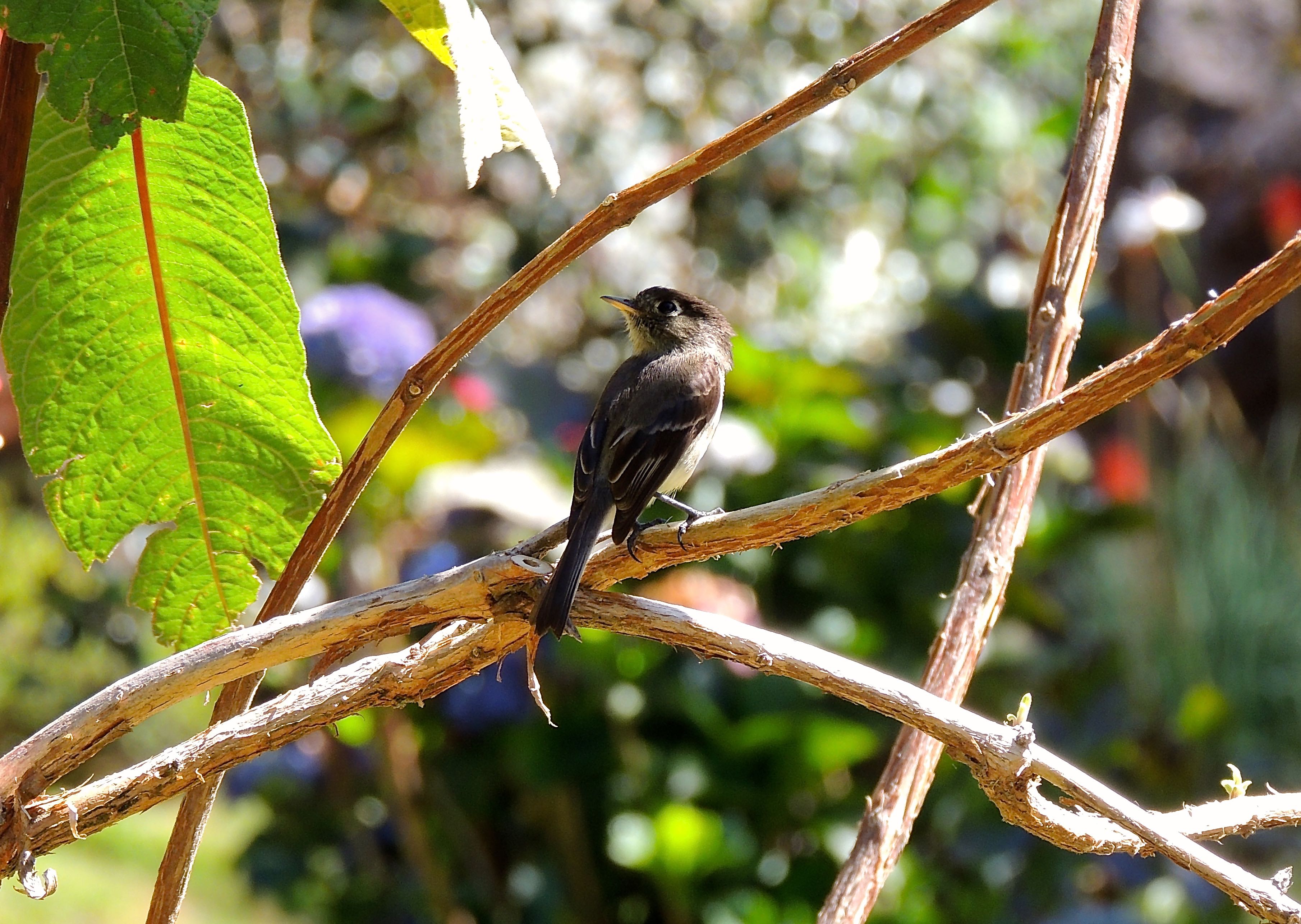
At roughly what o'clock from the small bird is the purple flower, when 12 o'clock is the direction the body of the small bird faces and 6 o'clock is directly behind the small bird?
The purple flower is roughly at 9 o'clock from the small bird.

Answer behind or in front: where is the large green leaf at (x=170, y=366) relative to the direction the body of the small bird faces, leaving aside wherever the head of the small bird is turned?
behind

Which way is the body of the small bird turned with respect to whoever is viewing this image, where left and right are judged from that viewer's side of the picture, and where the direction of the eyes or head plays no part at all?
facing away from the viewer and to the right of the viewer
